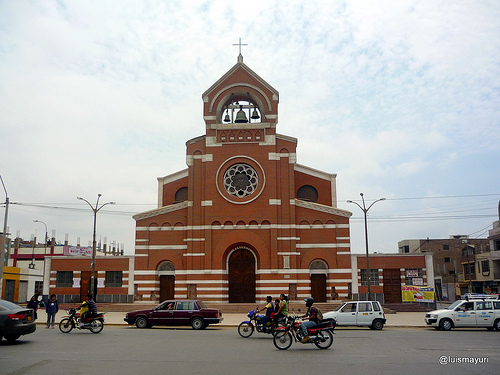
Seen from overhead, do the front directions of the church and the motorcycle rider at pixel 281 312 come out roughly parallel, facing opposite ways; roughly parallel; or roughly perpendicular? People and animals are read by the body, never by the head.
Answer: roughly perpendicular

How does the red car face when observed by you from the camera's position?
facing to the left of the viewer

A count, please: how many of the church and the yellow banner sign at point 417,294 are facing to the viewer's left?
0

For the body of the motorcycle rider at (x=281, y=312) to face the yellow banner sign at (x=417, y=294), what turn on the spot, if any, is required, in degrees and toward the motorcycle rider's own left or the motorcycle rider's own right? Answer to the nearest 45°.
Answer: approximately 135° to the motorcycle rider's own right

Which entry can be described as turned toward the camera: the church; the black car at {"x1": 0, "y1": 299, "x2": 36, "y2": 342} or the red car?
the church

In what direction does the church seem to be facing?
toward the camera

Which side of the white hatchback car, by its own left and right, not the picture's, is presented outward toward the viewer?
left

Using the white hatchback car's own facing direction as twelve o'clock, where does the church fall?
The church is roughly at 2 o'clock from the white hatchback car.

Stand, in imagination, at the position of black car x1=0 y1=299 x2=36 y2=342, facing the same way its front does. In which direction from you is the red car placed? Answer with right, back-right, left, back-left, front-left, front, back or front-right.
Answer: right

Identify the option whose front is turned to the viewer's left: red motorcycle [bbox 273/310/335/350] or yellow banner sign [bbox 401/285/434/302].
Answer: the red motorcycle

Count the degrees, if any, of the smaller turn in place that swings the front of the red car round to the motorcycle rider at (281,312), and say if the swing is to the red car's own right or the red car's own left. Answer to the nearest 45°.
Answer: approximately 135° to the red car's own left

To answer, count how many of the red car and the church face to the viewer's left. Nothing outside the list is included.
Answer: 1

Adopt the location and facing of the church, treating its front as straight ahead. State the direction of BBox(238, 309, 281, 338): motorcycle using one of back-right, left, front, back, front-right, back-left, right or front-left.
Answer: front

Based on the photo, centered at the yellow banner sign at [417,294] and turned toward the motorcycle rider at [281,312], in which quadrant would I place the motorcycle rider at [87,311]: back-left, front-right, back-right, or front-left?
front-right

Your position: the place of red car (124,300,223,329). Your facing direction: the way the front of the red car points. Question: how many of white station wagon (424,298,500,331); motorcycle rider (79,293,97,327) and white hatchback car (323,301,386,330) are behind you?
2

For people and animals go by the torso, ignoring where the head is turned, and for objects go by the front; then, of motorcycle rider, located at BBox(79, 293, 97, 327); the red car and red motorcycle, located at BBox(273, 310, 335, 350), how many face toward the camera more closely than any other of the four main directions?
0
